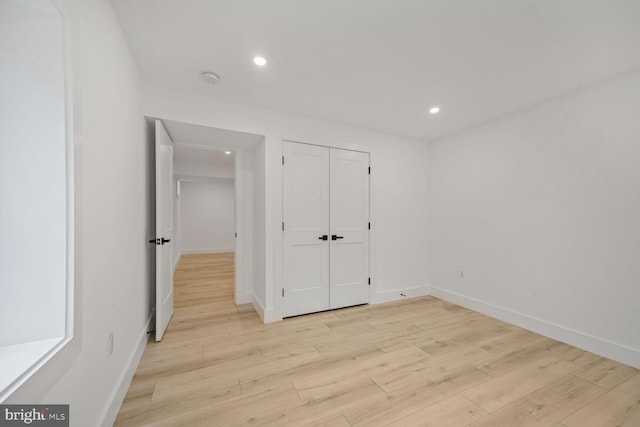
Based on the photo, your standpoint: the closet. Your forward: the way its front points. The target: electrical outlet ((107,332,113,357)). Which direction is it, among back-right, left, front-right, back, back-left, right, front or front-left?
right

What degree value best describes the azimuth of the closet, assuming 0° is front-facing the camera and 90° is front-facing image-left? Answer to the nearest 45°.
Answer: approximately 315°

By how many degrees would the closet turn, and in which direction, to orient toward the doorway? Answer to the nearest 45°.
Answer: approximately 135° to its right

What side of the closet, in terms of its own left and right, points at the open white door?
right
